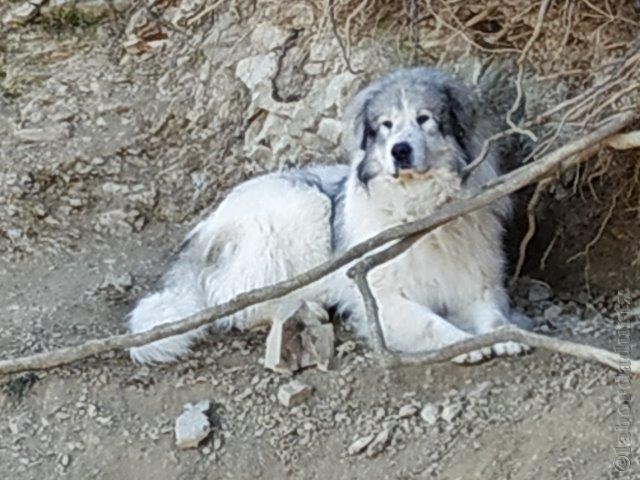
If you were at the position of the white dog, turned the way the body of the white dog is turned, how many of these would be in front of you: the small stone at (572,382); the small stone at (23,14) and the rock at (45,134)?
1

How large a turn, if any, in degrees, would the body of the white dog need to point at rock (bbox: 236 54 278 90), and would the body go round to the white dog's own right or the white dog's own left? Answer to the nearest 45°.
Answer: approximately 180°

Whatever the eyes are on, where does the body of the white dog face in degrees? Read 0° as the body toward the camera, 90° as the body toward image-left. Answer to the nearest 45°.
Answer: approximately 315°

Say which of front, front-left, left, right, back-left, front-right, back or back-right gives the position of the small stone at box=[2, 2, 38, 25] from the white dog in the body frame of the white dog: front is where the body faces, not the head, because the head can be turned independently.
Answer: back

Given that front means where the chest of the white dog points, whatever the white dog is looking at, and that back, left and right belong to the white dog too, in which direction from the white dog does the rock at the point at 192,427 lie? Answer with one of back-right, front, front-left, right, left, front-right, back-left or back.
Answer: right

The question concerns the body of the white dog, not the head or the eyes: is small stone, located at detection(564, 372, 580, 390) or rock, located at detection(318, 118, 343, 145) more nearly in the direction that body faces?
the small stone

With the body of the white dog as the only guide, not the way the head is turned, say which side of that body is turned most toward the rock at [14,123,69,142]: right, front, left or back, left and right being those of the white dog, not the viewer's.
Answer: back

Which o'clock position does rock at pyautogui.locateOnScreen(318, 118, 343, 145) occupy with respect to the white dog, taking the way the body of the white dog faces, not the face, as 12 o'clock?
The rock is roughly at 7 o'clock from the white dog.

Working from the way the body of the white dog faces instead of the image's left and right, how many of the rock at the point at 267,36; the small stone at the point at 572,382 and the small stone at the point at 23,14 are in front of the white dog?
1

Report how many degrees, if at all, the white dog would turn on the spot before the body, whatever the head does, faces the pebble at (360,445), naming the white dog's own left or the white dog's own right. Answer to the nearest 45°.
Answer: approximately 45° to the white dog's own right

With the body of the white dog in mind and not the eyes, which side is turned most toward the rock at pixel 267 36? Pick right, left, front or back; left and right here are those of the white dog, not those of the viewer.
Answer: back

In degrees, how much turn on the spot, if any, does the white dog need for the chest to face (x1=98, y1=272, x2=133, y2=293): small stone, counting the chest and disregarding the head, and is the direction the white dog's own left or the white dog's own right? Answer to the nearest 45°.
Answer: approximately 135° to the white dog's own right

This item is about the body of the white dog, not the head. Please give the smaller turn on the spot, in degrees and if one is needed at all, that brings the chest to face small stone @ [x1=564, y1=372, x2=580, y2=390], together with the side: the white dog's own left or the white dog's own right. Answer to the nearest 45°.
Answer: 0° — it already faces it

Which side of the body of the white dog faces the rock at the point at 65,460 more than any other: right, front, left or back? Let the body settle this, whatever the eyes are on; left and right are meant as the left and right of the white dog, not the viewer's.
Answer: right
